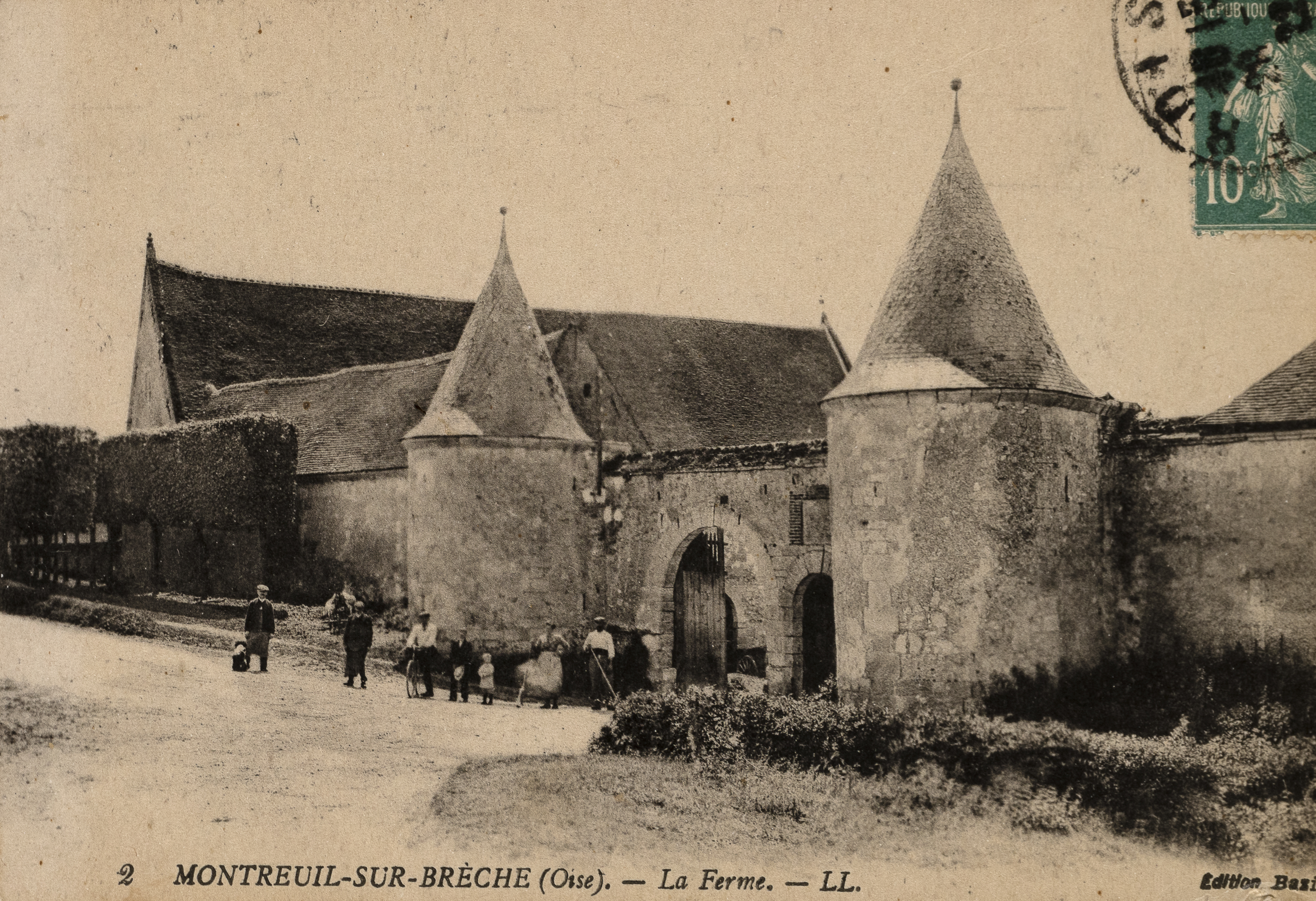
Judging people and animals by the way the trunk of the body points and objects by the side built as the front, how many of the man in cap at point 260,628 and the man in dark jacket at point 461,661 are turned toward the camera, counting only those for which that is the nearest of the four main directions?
2

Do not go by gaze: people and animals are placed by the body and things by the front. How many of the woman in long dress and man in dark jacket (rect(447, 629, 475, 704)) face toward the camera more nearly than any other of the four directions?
2

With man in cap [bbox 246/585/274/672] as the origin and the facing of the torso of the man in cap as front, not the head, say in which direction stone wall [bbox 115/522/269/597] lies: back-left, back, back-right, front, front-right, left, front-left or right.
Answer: back

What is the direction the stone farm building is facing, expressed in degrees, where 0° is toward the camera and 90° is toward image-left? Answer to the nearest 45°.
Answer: approximately 45°

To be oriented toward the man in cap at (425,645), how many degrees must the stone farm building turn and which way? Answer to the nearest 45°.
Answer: approximately 45° to its right

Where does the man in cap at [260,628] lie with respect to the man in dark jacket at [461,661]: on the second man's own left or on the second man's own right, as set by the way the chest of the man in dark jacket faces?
on the second man's own right

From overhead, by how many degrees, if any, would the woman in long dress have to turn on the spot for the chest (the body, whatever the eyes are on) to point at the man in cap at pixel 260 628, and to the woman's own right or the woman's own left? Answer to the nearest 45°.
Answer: approximately 90° to the woman's own right
